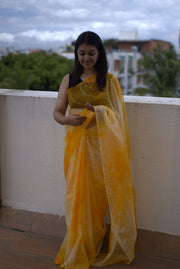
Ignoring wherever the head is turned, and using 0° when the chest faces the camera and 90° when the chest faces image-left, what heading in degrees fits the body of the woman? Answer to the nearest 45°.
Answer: approximately 0°

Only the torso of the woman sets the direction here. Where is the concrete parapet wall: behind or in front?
behind

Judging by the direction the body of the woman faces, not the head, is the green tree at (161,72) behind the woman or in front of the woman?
behind

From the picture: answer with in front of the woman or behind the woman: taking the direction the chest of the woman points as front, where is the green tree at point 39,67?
behind
